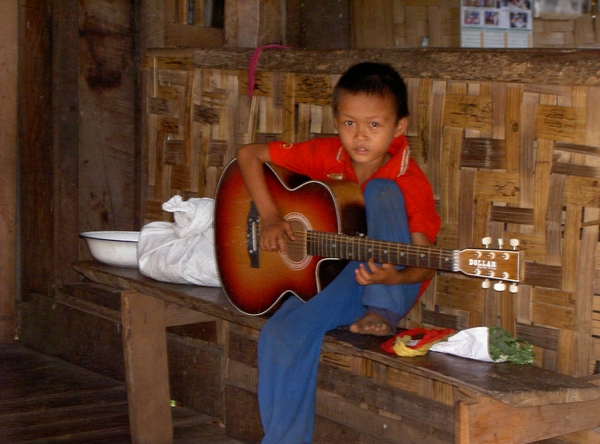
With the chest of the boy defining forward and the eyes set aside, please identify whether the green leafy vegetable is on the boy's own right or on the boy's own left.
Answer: on the boy's own left

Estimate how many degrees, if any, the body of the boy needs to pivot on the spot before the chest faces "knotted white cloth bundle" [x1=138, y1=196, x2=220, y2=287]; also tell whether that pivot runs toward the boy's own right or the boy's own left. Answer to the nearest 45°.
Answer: approximately 90° to the boy's own right

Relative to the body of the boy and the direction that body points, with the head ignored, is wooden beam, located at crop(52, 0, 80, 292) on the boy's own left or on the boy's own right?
on the boy's own right

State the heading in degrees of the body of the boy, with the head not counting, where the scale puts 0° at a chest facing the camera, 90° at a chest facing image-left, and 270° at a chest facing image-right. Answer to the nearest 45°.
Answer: approximately 45°

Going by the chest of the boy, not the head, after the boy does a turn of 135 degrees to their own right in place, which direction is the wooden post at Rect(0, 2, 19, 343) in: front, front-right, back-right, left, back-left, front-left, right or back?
front-left
